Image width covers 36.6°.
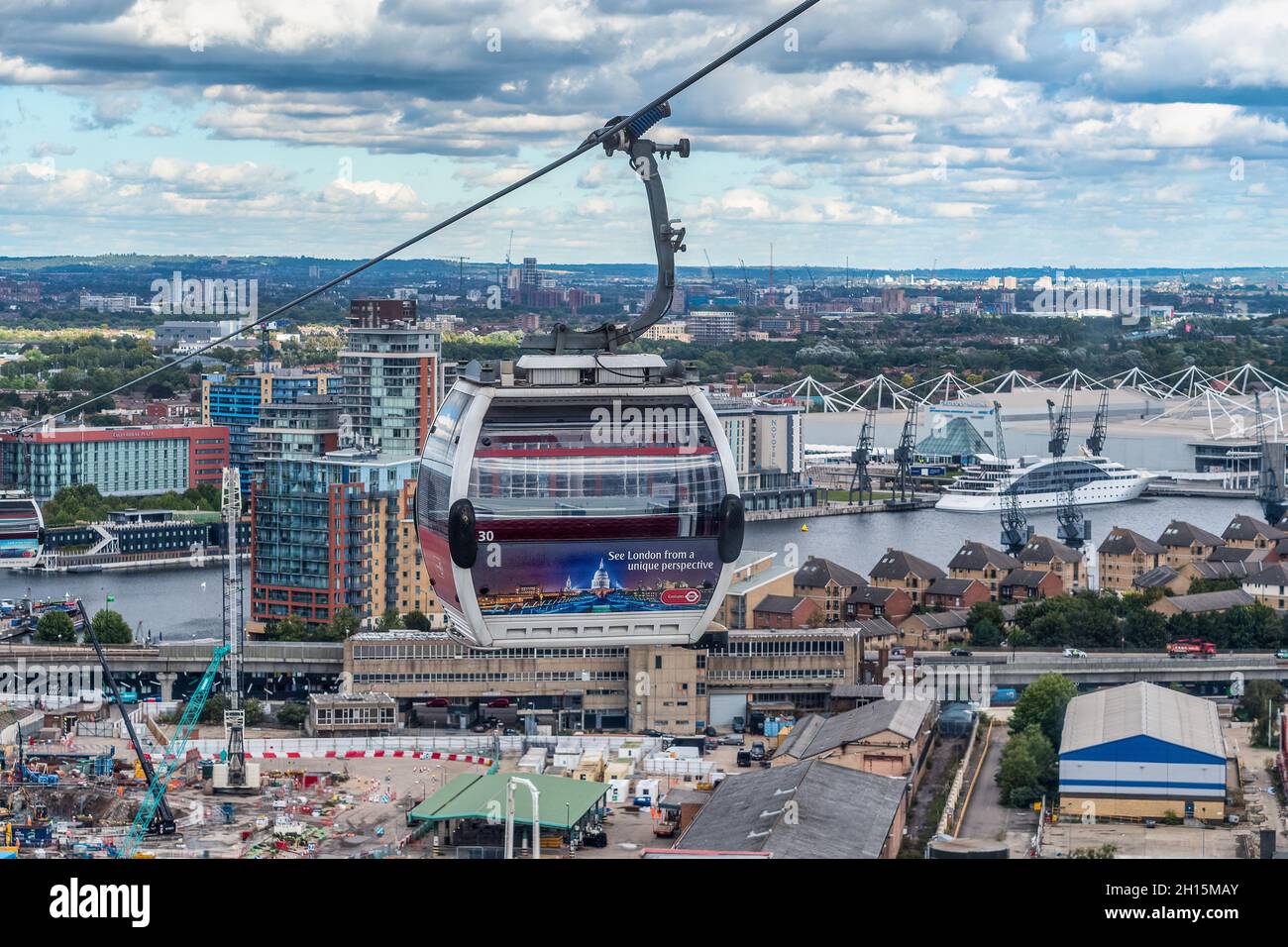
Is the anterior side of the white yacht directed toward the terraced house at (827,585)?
no

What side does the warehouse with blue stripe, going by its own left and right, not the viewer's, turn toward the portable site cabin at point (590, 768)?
right

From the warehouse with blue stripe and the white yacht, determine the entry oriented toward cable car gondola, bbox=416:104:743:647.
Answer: the warehouse with blue stripe

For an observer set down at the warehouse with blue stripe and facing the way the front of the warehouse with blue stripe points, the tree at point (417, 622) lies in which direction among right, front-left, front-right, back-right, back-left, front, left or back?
back-right

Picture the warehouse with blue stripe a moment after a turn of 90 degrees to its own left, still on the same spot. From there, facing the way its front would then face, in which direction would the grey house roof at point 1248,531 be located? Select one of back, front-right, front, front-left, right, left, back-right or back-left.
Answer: left

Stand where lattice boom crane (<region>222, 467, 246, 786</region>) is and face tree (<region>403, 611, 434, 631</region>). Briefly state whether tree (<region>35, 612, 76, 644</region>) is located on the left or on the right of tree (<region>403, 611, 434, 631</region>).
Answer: left

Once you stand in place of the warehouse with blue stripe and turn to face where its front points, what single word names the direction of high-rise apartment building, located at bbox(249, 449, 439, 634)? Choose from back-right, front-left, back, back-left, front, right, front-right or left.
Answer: back-right

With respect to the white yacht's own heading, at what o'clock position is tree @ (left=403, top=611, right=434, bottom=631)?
The tree is roughly at 5 o'clock from the white yacht.

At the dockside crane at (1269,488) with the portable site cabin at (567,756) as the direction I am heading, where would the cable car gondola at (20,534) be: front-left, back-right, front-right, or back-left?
front-right

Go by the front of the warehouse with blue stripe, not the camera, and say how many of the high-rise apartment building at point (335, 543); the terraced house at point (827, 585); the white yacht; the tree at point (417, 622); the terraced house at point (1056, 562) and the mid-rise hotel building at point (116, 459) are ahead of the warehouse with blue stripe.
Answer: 0

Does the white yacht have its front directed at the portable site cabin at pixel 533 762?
no

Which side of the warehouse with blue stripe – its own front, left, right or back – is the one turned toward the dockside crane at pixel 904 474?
back

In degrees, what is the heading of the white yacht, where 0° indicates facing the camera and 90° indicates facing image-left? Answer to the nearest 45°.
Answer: approximately 225°

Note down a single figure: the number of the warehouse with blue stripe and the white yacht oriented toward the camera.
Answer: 1

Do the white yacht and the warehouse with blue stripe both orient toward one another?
no

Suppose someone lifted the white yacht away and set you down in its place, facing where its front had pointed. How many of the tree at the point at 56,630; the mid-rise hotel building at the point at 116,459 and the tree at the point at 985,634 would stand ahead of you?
0

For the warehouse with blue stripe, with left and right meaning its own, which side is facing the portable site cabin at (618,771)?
right

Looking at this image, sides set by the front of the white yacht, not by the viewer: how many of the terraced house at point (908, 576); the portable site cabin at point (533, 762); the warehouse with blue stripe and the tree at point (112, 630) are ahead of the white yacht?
0

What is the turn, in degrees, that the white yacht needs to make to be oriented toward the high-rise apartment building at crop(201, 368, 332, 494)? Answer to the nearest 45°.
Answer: approximately 135° to its left

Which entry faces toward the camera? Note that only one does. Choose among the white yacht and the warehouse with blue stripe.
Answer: the warehouse with blue stripe

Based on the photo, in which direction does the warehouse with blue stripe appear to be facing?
toward the camera
